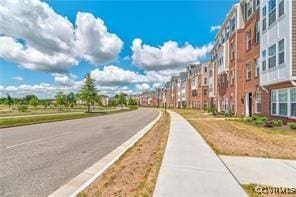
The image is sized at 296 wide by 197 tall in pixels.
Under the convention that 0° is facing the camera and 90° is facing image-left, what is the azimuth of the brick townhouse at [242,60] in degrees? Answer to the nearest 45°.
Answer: approximately 45°
